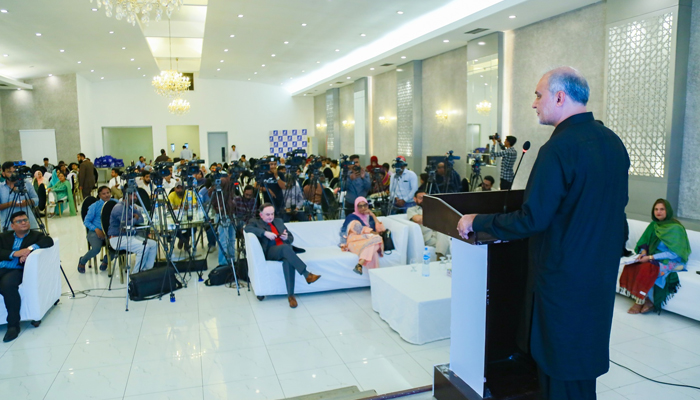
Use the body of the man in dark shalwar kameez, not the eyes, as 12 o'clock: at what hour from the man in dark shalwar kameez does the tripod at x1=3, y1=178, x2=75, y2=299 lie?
The tripod is roughly at 11 o'clock from the man in dark shalwar kameez.

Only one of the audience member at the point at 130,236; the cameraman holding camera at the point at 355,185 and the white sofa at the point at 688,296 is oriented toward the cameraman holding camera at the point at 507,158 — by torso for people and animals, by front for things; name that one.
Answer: the audience member

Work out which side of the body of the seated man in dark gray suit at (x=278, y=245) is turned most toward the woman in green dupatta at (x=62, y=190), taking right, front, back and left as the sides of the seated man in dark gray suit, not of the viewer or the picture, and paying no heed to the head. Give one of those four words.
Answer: back

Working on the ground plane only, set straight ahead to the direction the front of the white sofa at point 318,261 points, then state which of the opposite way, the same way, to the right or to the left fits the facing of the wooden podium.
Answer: the opposite way

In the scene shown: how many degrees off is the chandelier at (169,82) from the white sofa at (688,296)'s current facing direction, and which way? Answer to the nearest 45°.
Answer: approximately 45° to its right

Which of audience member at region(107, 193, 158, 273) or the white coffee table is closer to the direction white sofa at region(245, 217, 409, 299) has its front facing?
the white coffee table

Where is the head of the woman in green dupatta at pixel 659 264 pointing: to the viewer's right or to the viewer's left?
to the viewer's left

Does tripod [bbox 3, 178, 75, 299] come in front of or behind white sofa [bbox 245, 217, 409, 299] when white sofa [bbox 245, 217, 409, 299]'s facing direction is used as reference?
behind

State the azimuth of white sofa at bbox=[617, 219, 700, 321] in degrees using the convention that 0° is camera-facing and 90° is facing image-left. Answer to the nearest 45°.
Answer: approximately 45°

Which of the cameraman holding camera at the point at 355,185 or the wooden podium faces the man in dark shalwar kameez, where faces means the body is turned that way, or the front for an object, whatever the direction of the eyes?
the cameraman holding camera

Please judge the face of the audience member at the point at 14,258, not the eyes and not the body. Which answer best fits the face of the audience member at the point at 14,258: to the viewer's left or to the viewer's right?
to the viewer's right

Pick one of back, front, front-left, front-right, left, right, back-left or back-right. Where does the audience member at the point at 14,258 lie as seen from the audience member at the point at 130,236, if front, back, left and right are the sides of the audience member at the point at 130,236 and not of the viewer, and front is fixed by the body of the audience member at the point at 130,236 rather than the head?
back-right

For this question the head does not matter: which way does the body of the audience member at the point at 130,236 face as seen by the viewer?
to the viewer's right

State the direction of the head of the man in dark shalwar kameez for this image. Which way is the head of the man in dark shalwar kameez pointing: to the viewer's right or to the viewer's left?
to the viewer's left
